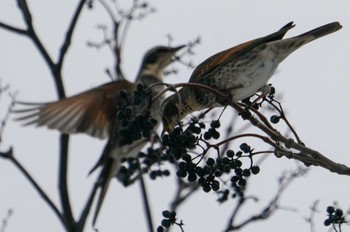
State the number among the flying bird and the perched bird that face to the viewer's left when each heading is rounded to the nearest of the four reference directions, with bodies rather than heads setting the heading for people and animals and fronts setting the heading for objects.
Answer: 1

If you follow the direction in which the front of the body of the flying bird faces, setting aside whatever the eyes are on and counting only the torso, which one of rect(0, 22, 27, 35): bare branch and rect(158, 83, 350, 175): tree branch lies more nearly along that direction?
the tree branch

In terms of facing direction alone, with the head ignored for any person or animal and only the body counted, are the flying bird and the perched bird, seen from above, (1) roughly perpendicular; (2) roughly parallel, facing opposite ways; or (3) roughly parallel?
roughly parallel, facing opposite ways

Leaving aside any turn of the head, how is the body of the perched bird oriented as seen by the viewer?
to the viewer's left

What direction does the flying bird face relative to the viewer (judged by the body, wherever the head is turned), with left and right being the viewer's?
facing to the right of the viewer

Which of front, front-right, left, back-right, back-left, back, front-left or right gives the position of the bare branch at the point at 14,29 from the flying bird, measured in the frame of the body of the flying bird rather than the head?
back-right

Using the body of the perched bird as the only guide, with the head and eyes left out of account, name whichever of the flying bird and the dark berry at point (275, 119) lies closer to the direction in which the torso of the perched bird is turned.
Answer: the flying bird
